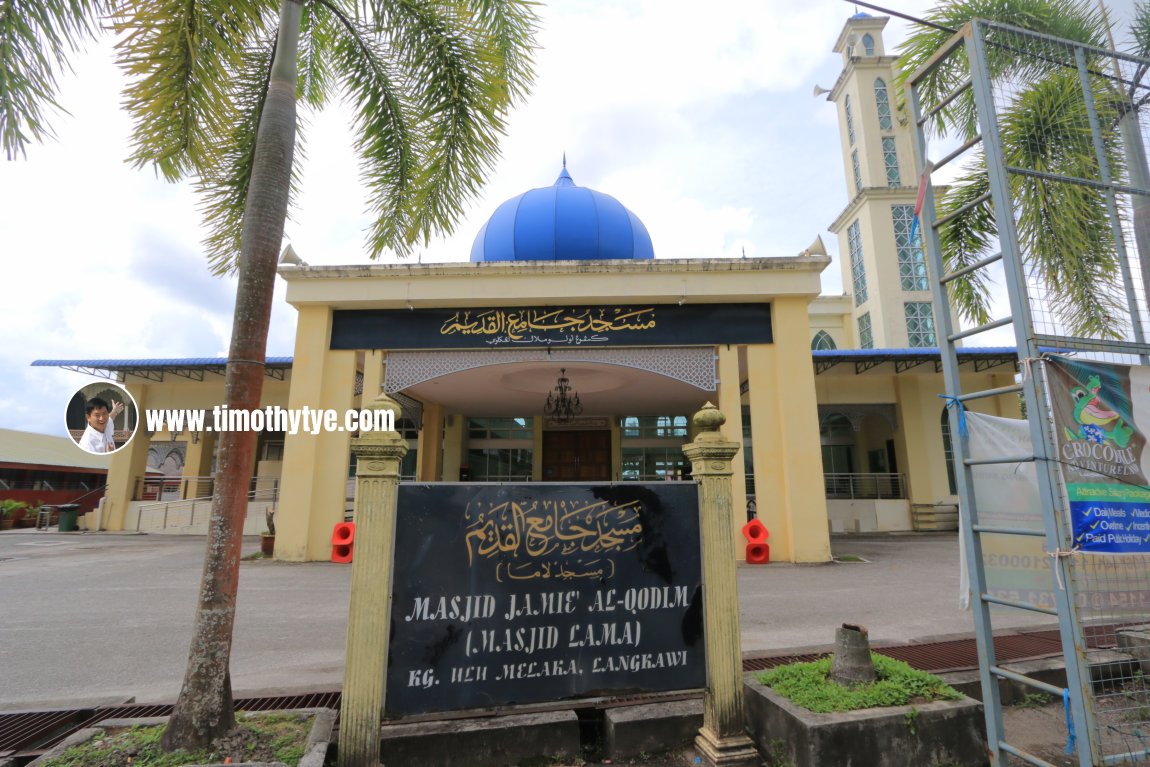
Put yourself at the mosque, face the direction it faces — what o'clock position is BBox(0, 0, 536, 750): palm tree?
The palm tree is roughly at 1 o'clock from the mosque.

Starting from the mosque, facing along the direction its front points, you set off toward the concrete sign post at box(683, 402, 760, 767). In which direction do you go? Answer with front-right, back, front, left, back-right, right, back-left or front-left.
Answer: front

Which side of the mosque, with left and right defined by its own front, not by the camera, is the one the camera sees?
front

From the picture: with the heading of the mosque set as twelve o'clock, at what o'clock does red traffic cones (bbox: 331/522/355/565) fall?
The red traffic cones is roughly at 1 o'clock from the mosque.

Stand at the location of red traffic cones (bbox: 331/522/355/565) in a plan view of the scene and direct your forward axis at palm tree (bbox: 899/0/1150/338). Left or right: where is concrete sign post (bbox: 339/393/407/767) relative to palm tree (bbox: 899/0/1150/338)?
right

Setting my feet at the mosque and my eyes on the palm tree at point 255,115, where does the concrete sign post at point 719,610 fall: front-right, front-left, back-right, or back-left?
front-left

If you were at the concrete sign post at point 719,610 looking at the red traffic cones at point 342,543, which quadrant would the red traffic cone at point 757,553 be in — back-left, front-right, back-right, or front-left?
front-right

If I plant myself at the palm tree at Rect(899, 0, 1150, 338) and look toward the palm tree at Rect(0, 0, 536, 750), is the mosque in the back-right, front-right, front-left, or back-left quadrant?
front-right

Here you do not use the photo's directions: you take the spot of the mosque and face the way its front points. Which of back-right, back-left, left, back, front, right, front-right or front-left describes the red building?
back-right

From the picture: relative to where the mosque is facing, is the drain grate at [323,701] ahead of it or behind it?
ahead

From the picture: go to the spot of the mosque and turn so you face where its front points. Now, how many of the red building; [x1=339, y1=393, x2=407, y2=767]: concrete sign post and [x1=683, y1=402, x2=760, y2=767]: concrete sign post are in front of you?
2

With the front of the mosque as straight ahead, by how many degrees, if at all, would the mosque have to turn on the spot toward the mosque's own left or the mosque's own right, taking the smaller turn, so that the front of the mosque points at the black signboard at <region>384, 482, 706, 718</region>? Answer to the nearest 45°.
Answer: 0° — it already faces it

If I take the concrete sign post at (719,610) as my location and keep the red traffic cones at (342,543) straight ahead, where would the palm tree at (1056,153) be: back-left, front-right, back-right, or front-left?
back-right
